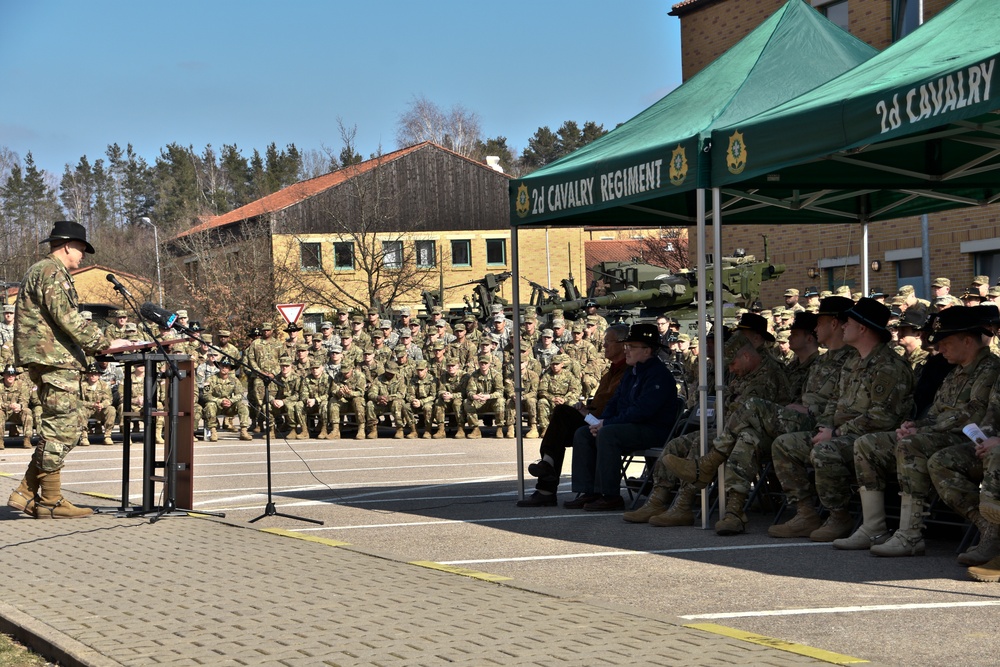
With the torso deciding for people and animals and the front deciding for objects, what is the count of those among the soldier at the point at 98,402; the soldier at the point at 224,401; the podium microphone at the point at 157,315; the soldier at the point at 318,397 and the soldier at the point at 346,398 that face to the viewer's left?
1

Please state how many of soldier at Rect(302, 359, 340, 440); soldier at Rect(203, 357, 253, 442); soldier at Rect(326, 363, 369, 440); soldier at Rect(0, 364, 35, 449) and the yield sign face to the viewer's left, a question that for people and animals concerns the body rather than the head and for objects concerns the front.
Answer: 0

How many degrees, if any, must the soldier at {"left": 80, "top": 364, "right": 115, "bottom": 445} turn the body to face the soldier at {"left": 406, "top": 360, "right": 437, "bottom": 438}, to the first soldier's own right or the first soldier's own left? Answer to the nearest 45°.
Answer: approximately 90° to the first soldier's own left

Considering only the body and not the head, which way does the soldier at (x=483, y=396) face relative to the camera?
toward the camera

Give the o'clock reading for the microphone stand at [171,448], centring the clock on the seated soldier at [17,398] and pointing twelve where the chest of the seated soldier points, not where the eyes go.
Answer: The microphone stand is roughly at 12 o'clock from the seated soldier.

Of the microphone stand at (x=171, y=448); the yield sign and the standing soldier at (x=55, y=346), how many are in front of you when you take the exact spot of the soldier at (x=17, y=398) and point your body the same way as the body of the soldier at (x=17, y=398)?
2

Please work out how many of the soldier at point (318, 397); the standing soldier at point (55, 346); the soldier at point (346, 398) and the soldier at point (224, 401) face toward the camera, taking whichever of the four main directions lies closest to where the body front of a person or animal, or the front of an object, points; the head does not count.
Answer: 3

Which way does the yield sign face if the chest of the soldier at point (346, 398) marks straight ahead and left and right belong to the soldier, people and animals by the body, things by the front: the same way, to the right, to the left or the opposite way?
the same way

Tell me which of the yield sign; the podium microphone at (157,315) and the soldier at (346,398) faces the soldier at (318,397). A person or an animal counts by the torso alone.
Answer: the yield sign

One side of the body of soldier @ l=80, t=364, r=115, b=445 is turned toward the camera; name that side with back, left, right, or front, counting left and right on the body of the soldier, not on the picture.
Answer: front

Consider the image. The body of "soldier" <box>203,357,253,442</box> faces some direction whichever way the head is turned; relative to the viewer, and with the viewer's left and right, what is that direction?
facing the viewer

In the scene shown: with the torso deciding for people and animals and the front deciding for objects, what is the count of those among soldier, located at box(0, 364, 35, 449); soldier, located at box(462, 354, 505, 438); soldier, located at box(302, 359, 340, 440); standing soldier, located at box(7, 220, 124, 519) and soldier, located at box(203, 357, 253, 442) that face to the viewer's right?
1

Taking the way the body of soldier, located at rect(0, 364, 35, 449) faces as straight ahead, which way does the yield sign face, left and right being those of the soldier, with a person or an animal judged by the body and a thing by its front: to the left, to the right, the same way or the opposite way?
the same way

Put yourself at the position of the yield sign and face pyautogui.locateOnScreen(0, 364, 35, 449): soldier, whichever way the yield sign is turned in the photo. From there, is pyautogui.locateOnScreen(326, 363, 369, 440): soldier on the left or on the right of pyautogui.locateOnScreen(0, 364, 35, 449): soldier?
left

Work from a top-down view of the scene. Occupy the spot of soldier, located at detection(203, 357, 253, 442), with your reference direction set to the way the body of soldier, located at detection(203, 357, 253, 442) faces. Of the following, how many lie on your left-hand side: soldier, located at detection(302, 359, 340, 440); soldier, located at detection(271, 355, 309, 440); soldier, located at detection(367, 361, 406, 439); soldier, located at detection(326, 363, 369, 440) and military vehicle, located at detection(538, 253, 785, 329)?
5

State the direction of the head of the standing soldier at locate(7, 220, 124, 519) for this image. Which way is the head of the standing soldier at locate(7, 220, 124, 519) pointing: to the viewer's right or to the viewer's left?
to the viewer's right

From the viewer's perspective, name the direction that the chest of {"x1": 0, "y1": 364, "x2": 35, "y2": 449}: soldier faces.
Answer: toward the camera

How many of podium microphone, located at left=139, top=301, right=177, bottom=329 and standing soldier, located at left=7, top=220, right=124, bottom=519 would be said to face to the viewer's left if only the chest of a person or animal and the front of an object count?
1

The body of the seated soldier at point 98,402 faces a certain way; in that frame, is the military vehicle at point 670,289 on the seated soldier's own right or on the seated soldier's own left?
on the seated soldier's own left

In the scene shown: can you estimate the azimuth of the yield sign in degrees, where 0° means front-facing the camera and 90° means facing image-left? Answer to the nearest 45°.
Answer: approximately 0°

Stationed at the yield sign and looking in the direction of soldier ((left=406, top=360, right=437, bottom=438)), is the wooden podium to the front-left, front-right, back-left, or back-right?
front-right

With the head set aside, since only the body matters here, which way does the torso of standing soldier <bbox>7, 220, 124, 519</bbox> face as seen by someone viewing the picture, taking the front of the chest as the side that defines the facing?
to the viewer's right
